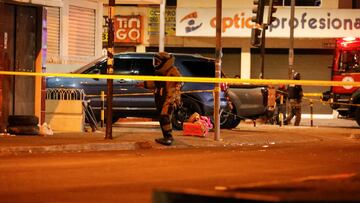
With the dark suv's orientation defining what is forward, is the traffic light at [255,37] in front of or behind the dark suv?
behind

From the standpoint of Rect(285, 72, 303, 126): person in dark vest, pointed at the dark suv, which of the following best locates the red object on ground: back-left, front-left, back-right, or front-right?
front-left

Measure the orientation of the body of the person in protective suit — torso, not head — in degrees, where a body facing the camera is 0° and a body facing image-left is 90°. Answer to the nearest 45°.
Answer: approximately 90°

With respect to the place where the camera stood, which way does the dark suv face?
facing to the left of the viewer

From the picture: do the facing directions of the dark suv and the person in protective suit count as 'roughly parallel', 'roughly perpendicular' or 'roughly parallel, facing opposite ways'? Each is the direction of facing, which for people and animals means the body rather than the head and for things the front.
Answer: roughly parallel

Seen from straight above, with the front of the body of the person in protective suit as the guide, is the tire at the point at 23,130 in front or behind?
in front

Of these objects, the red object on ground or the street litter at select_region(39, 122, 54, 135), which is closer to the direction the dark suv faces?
the street litter

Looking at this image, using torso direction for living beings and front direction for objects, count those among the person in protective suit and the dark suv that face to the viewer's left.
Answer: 2

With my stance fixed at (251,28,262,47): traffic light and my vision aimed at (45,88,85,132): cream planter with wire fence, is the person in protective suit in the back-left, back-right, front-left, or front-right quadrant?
front-left

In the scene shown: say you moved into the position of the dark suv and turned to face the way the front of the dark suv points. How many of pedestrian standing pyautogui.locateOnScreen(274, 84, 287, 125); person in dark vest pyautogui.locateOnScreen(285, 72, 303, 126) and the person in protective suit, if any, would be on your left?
1

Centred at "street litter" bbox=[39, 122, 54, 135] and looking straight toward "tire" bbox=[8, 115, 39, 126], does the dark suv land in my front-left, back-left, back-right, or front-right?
back-right

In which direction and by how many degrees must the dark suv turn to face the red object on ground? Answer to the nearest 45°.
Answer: approximately 135° to its left
